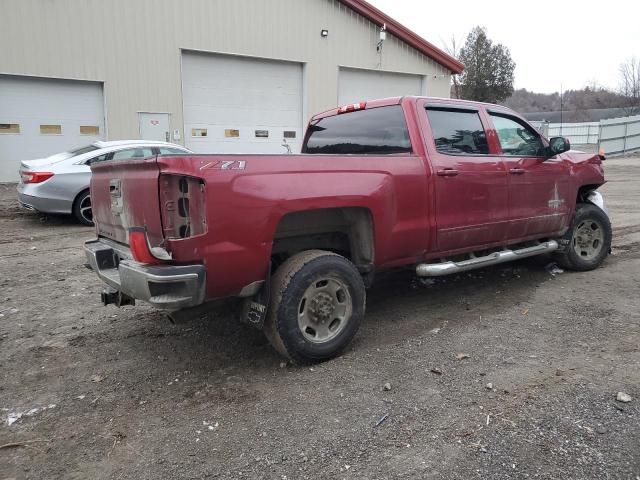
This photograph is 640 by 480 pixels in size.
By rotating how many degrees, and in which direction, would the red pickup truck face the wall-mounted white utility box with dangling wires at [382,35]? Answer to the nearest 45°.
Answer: approximately 45° to its left

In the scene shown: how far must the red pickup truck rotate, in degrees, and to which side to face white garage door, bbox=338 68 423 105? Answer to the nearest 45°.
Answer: approximately 45° to its left

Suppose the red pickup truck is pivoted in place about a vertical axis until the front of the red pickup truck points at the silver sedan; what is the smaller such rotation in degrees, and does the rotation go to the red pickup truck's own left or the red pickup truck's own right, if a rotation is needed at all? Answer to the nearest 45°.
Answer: approximately 90° to the red pickup truck's own left

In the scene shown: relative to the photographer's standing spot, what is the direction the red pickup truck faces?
facing away from the viewer and to the right of the viewer

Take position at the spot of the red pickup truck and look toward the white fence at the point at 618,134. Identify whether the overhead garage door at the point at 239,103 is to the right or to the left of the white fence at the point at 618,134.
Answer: left

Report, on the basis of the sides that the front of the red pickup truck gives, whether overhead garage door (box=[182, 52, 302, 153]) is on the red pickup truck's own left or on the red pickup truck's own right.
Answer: on the red pickup truck's own left

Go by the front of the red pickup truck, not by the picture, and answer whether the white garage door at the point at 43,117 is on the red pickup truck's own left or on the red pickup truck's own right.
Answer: on the red pickup truck's own left

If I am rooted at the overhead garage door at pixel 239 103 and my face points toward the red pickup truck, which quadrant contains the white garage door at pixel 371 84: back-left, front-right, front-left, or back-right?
back-left
